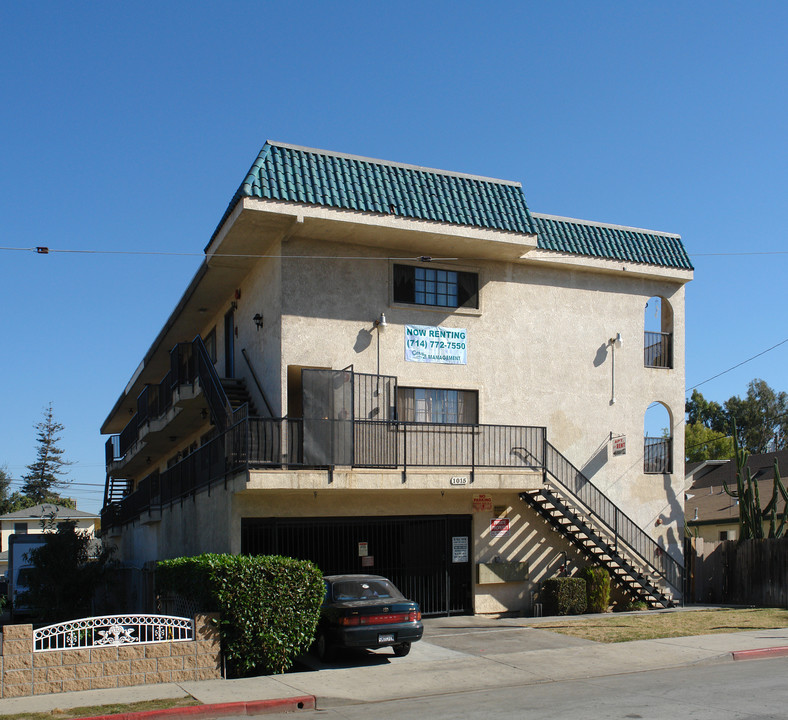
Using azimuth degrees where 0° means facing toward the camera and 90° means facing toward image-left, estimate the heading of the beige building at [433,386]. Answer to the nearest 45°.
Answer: approximately 0°

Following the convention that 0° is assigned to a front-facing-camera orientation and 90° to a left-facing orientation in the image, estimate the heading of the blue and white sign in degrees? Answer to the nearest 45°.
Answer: approximately 0°

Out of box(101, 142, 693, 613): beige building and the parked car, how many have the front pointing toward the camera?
1

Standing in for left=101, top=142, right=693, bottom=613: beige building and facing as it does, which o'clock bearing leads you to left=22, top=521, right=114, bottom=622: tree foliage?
The tree foliage is roughly at 3 o'clock from the beige building.

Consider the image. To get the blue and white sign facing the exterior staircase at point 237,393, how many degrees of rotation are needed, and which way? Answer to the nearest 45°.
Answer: approximately 90° to its right

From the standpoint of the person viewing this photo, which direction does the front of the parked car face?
facing away from the viewer and to the left of the viewer

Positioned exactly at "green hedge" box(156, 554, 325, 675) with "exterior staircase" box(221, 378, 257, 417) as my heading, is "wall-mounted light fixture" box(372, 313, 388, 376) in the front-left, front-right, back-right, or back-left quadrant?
front-right

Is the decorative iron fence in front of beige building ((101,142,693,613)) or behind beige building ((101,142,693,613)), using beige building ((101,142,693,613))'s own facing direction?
in front

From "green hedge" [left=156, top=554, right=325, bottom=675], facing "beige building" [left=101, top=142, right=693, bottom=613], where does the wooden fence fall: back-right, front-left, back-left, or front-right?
front-right

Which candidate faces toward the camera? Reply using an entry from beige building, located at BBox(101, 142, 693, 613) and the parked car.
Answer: the beige building
